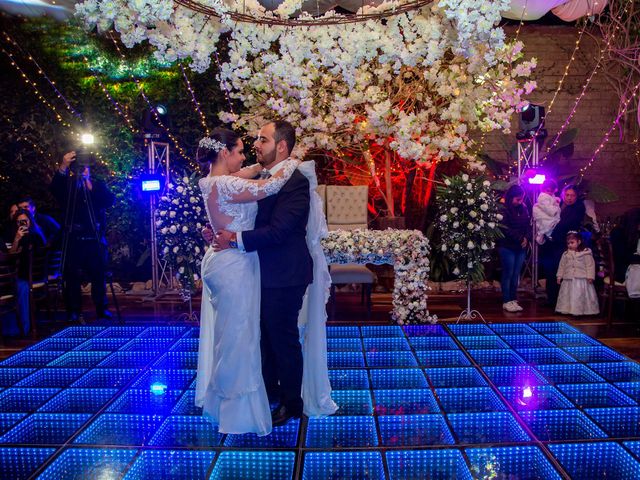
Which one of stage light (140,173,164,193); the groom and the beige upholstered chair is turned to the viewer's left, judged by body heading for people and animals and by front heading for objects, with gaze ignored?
the groom

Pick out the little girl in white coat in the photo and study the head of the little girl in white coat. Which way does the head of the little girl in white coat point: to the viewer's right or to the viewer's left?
to the viewer's left

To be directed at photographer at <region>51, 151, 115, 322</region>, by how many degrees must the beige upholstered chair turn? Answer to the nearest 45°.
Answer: approximately 45° to its right

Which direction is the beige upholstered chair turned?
toward the camera

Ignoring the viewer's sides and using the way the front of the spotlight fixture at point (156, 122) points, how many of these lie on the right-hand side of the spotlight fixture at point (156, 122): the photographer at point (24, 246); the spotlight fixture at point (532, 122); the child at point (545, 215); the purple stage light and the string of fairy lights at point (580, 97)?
1

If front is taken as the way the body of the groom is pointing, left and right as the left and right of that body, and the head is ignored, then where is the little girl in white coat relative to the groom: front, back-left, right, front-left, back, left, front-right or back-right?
back-right

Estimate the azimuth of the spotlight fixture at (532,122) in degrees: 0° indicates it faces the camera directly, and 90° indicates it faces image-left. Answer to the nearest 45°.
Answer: approximately 45°

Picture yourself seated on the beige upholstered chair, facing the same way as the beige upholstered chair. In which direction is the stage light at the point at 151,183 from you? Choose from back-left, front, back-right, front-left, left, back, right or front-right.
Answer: right

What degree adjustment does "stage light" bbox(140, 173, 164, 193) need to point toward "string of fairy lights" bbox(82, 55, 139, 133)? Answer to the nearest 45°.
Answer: approximately 180°

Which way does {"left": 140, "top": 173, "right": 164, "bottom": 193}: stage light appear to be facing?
toward the camera

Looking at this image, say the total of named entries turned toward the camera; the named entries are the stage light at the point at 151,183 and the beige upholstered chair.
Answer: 2
